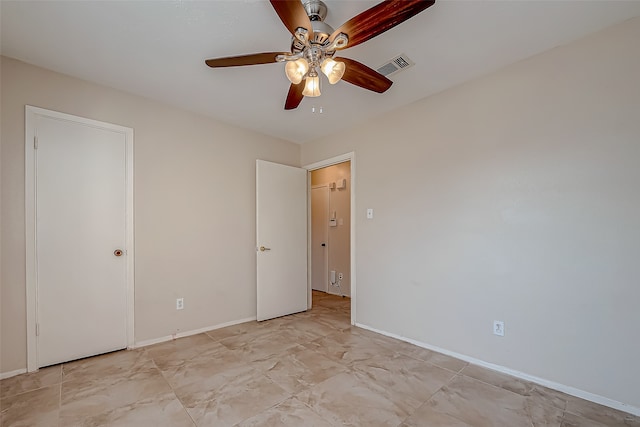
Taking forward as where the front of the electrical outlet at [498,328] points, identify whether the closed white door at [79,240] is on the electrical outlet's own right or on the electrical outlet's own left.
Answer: on the electrical outlet's own right

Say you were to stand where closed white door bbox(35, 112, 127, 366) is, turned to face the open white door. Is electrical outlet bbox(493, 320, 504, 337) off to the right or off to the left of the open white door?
right

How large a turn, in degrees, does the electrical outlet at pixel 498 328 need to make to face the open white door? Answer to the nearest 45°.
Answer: approximately 90° to its right

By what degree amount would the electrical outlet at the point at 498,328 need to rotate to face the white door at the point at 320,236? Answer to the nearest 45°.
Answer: approximately 135° to its right

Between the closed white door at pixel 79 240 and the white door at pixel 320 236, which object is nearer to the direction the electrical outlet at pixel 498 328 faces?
the closed white door

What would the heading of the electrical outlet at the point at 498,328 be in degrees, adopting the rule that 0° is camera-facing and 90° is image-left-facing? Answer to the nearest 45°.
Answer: approximately 0°
